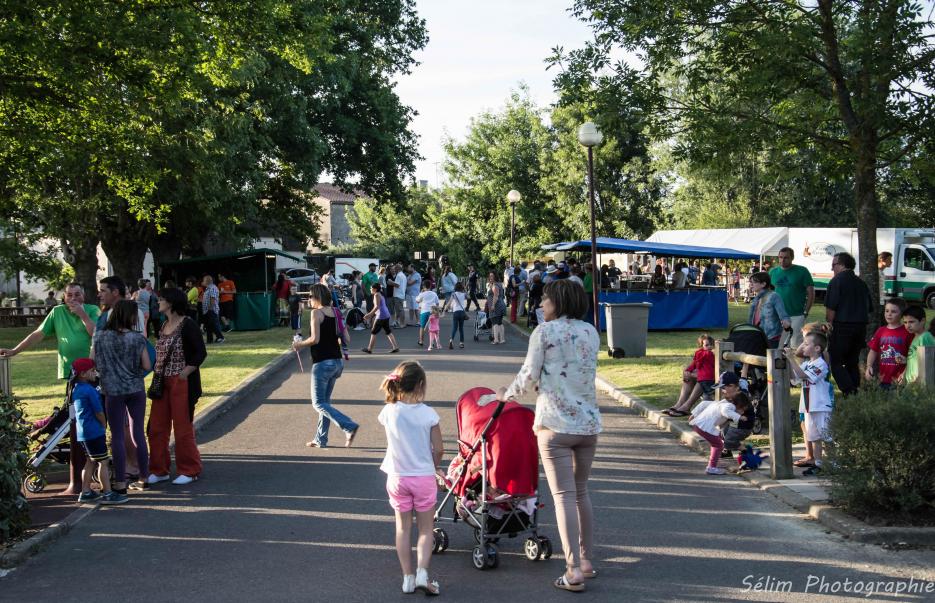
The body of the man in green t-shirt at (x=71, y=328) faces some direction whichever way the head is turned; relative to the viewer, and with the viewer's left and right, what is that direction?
facing the viewer

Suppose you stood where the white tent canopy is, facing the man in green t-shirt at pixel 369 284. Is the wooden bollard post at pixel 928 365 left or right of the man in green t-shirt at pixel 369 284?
left

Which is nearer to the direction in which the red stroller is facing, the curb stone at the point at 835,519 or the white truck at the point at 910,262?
the white truck

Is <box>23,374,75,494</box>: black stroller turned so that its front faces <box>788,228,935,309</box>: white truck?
no

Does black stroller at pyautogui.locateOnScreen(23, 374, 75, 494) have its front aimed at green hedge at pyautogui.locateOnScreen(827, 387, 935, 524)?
no

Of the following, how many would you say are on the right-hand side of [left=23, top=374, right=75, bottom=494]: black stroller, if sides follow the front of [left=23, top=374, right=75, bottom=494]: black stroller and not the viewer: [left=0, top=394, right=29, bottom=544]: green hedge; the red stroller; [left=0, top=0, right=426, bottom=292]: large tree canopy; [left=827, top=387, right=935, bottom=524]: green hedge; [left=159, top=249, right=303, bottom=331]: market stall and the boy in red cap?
2

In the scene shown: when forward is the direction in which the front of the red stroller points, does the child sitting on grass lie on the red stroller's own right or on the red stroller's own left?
on the red stroller's own right

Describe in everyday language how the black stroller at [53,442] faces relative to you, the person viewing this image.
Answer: facing to the left of the viewer

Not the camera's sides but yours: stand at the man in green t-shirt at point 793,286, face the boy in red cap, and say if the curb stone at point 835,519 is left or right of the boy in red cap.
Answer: left

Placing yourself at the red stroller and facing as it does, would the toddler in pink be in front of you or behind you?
in front

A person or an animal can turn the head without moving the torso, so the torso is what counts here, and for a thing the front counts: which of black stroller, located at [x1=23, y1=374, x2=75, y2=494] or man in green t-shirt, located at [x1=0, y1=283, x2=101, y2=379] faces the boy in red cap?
the man in green t-shirt

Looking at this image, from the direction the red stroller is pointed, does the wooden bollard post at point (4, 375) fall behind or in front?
in front

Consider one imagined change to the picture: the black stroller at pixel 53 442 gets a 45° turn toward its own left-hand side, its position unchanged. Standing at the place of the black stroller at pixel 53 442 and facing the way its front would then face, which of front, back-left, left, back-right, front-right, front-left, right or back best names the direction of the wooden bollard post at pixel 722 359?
back-left

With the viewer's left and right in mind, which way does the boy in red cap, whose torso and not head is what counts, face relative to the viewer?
facing to the right of the viewer

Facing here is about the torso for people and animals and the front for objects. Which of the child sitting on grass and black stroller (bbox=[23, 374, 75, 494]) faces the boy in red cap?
the child sitting on grass

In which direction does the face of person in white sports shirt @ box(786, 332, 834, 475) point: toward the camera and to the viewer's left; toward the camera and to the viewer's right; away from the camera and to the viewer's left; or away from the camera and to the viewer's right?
toward the camera and to the viewer's left

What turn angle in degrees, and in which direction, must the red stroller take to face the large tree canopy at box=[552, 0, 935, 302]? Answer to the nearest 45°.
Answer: approximately 90° to its right

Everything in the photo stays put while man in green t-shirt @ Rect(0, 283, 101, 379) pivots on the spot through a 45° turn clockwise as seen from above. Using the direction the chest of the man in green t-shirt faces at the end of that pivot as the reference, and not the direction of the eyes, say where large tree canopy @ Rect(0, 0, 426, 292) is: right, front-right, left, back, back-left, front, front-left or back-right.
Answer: back-right
